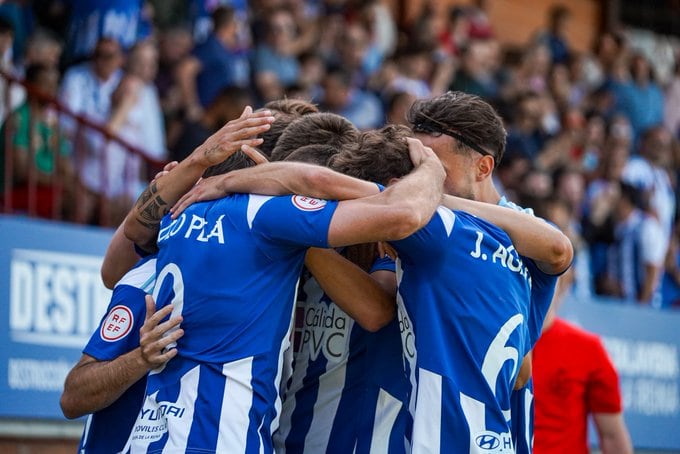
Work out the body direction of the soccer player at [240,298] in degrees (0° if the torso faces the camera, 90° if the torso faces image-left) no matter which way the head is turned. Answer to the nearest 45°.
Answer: approximately 225°

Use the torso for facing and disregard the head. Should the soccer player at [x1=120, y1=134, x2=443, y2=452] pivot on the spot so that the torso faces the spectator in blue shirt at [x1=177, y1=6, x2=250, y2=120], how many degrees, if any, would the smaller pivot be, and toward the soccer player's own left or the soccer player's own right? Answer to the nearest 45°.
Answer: approximately 45° to the soccer player's own left

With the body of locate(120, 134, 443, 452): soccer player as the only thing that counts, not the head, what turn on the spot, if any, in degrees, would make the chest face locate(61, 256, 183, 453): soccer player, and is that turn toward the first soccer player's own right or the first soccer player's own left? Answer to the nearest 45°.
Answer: approximately 90° to the first soccer player's own left

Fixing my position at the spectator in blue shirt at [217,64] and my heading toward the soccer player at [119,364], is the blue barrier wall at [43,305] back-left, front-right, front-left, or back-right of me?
front-right
